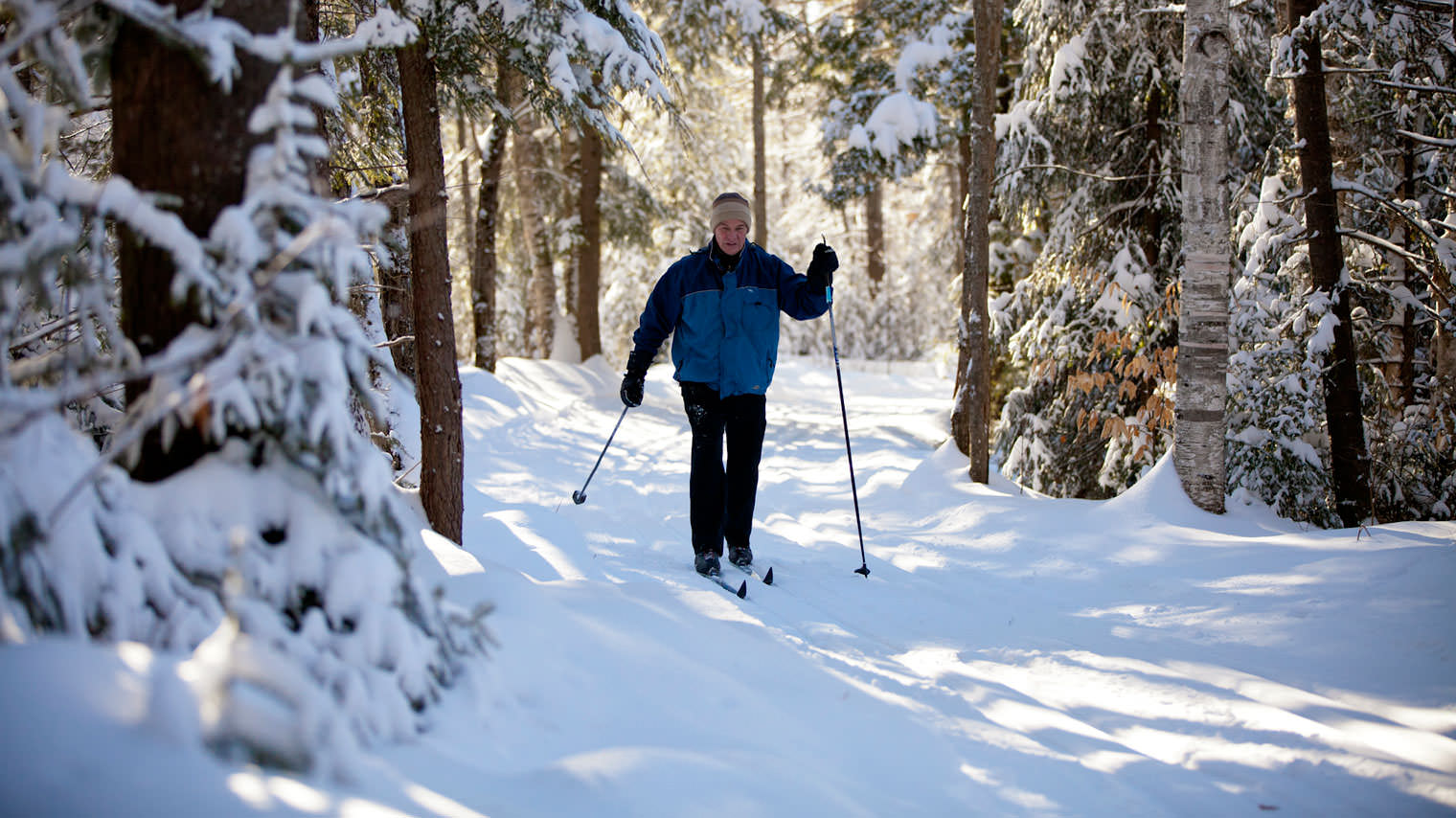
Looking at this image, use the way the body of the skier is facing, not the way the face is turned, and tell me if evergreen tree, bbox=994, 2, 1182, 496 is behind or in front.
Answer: behind

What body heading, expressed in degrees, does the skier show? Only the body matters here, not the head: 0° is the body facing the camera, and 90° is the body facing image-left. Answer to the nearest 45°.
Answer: approximately 0°

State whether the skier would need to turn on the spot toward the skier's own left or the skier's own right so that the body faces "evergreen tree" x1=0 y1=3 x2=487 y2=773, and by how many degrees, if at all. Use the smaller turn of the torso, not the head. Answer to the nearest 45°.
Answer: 0° — they already face it

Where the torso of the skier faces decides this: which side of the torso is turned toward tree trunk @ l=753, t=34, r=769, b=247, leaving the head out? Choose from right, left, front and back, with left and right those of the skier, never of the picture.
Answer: back

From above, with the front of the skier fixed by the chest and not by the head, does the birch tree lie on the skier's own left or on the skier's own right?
on the skier's own left

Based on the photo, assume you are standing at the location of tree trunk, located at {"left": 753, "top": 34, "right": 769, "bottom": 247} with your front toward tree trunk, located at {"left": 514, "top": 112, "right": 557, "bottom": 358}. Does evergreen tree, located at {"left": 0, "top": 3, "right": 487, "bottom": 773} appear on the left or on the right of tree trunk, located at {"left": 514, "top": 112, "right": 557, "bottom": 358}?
left
